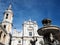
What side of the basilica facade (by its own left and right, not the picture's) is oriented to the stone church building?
right

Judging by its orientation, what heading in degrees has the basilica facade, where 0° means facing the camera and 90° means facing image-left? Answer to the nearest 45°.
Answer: approximately 0°
